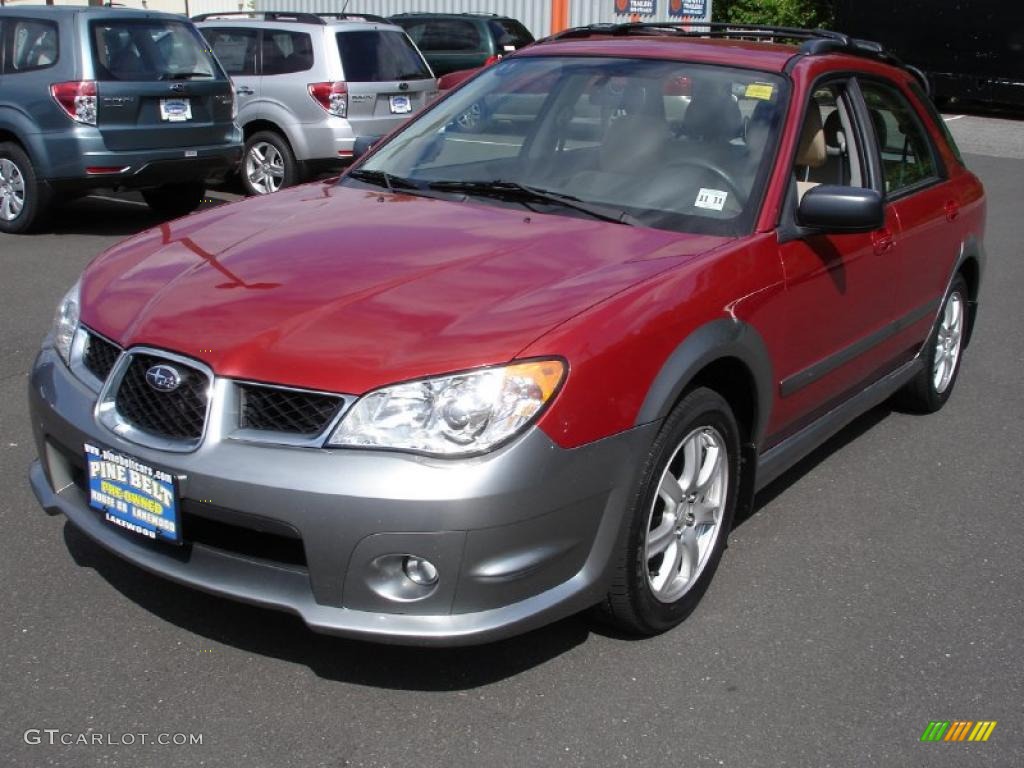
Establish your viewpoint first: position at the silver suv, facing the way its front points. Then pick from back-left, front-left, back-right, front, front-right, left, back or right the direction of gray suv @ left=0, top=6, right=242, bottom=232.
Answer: left

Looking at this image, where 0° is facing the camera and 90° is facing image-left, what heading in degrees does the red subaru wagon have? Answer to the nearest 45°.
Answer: approximately 45°

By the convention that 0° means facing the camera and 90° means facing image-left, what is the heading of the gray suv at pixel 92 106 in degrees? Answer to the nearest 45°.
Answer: approximately 135°

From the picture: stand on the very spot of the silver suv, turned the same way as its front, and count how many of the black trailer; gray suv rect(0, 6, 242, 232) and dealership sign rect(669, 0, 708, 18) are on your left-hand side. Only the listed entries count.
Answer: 1

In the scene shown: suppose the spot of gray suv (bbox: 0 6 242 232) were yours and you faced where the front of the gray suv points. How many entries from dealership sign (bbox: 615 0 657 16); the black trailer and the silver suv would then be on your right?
3

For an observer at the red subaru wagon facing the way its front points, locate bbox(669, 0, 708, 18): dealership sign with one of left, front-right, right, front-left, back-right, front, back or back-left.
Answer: back-right

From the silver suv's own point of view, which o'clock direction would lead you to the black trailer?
The black trailer is roughly at 3 o'clock from the silver suv.

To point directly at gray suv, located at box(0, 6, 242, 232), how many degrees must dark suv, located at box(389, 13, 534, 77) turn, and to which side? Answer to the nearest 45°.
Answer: approximately 135° to its left

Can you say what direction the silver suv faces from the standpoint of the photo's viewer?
facing away from the viewer and to the left of the viewer

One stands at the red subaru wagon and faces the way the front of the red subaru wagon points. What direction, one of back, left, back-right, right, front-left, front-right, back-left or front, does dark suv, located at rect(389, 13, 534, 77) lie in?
back-right

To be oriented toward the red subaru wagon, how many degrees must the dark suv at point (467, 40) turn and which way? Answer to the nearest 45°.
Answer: approximately 135° to its left

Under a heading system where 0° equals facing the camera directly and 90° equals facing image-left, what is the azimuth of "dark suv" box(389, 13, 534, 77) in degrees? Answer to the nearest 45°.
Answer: approximately 135°
